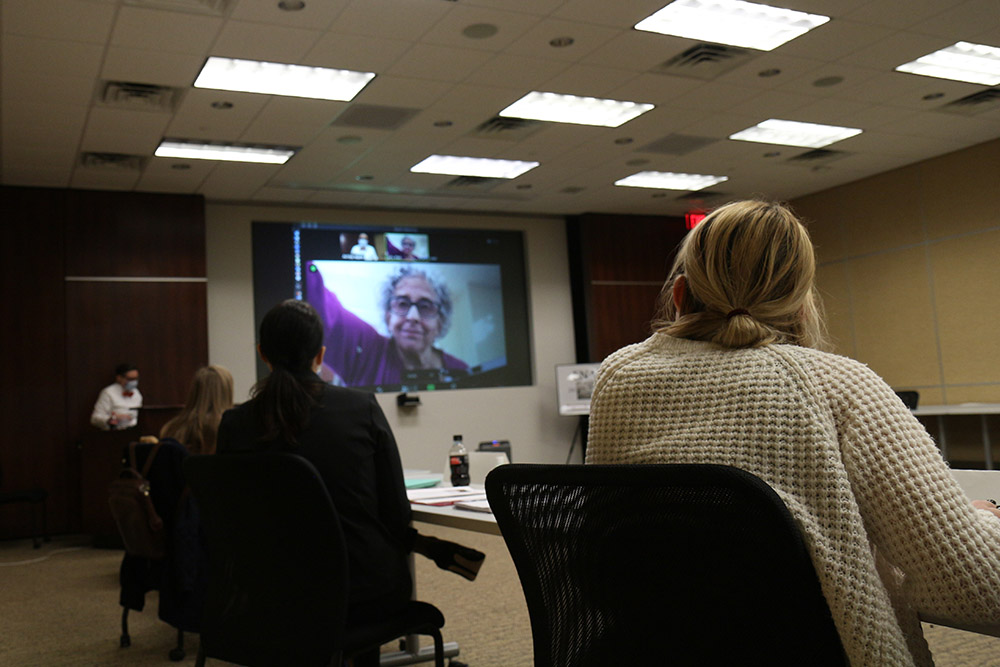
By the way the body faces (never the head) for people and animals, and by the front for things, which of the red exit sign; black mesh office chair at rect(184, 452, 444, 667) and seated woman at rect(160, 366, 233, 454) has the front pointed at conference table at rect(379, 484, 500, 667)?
the black mesh office chair

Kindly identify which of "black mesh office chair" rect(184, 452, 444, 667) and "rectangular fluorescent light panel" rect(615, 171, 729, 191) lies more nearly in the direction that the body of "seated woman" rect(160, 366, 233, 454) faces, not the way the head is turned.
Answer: the rectangular fluorescent light panel

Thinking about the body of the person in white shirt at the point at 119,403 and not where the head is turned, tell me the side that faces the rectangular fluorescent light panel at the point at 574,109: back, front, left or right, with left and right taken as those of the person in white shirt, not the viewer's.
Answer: front

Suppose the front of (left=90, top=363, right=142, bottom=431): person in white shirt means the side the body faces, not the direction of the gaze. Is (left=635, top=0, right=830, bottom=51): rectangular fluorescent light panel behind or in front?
in front

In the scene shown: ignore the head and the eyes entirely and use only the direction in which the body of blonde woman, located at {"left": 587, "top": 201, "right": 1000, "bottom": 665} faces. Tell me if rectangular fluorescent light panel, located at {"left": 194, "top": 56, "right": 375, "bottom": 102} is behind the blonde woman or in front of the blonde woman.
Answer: in front

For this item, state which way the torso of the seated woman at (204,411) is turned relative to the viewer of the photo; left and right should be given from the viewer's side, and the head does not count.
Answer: facing away from the viewer and to the right of the viewer

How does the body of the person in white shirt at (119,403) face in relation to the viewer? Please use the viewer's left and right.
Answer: facing the viewer and to the right of the viewer

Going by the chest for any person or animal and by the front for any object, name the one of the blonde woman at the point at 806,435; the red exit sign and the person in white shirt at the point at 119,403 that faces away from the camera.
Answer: the blonde woman

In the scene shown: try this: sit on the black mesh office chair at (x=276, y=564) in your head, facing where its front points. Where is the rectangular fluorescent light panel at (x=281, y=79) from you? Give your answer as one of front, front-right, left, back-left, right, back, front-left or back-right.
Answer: front-left

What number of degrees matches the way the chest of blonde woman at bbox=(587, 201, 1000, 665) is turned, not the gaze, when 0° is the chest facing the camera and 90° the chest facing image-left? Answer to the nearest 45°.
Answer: approximately 180°

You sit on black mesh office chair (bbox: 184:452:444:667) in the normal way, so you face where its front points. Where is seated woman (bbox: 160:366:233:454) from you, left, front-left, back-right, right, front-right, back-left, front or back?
front-left

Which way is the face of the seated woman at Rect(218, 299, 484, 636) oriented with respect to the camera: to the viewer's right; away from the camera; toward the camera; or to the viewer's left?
away from the camera

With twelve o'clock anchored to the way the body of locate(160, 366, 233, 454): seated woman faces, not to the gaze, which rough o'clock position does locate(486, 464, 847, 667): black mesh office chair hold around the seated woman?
The black mesh office chair is roughly at 4 o'clock from the seated woman.

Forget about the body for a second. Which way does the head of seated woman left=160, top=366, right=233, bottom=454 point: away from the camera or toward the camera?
away from the camera
